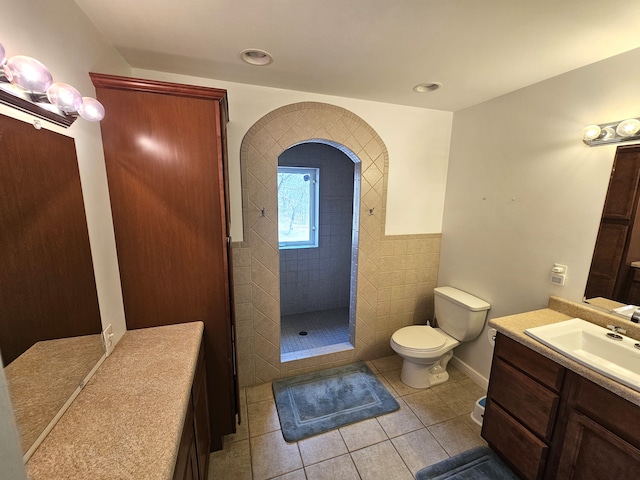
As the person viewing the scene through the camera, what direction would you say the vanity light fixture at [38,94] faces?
facing the viewer and to the right of the viewer

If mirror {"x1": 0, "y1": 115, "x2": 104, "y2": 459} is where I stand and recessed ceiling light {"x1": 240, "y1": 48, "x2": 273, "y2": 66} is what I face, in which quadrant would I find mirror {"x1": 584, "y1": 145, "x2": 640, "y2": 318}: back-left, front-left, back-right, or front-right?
front-right

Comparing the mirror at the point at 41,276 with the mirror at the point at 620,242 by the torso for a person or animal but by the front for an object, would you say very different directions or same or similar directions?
very different directions

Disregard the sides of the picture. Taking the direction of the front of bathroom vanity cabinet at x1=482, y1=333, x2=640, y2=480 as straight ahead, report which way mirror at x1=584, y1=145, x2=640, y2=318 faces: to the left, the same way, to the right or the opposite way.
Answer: the same way

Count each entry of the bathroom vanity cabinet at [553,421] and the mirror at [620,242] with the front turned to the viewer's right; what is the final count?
0

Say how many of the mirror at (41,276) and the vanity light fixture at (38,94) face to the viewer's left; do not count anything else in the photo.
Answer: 0

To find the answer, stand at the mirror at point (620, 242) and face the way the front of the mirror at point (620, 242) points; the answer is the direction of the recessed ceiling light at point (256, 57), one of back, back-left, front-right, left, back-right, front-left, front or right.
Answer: front

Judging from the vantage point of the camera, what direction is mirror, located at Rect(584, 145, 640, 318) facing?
facing the viewer and to the left of the viewer

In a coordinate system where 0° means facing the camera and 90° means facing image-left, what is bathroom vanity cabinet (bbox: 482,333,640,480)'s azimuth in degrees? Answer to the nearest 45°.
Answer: approximately 45°
